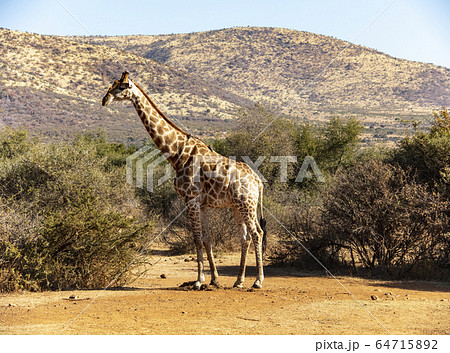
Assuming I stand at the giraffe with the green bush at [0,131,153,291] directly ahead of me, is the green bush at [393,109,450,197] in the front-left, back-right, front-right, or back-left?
back-right

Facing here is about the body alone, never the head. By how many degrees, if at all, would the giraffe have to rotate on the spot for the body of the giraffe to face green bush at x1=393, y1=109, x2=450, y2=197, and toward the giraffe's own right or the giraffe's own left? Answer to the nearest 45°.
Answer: approximately 135° to the giraffe's own right

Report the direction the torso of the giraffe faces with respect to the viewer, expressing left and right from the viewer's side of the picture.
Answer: facing to the left of the viewer

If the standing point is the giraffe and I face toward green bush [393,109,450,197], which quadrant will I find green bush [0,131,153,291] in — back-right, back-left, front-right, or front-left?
back-left

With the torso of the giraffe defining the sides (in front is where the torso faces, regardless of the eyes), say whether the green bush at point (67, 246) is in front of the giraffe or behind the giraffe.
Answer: in front
